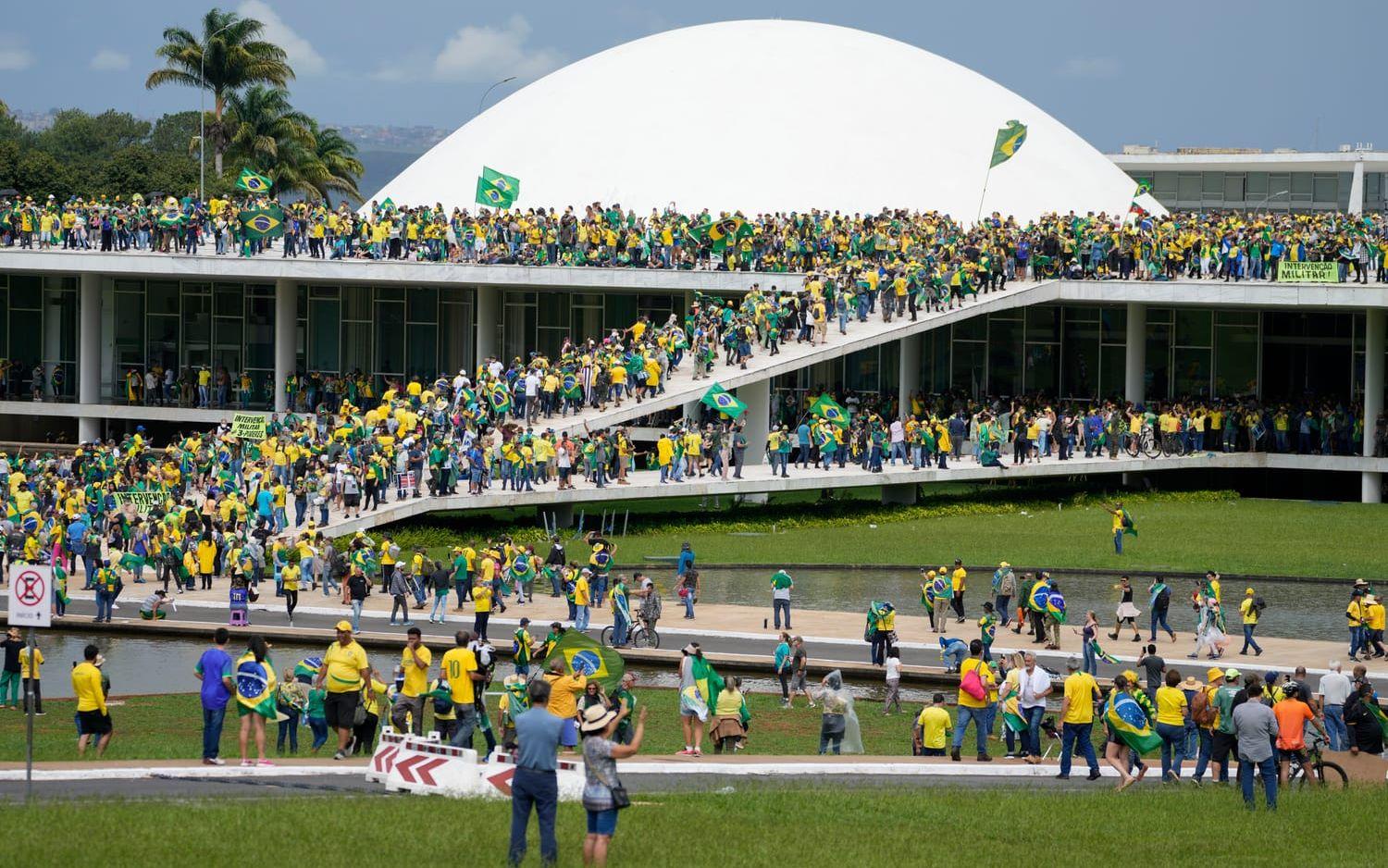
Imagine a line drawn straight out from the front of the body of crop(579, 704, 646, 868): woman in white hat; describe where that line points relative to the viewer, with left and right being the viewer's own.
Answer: facing away from the viewer and to the right of the viewer

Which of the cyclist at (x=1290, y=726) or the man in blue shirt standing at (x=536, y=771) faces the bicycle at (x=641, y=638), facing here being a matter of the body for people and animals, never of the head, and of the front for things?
the man in blue shirt standing

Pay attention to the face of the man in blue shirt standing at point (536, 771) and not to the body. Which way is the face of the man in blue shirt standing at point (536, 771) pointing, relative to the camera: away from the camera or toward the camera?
away from the camera

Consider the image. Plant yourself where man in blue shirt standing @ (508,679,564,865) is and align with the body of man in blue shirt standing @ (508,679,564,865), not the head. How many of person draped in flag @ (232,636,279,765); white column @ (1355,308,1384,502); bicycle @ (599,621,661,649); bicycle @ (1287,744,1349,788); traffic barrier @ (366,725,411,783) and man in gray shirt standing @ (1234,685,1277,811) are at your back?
0

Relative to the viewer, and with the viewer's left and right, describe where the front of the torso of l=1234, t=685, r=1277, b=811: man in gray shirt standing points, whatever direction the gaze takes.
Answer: facing away from the viewer

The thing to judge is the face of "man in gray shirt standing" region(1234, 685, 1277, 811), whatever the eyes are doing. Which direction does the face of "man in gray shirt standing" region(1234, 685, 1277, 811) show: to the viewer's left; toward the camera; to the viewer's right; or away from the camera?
away from the camera

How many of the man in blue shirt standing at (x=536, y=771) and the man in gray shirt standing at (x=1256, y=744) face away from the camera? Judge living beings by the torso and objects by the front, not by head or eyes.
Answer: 2

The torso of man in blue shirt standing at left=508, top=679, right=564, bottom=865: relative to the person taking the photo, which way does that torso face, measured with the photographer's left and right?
facing away from the viewer

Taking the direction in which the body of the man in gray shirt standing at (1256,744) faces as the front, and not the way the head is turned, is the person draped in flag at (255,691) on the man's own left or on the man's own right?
on the man's own left

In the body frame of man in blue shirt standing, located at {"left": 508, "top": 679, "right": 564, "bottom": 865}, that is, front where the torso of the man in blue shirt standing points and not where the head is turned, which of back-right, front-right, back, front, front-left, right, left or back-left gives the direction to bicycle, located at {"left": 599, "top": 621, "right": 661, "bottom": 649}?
front

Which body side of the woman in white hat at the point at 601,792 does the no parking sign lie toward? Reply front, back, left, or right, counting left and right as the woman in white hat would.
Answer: left

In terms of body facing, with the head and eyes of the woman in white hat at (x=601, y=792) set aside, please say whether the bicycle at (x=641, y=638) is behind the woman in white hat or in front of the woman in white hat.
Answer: in front

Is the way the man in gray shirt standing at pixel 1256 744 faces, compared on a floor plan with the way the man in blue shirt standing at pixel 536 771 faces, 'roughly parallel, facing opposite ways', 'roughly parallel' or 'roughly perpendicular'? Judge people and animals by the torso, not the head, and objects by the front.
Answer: roughly parallel
